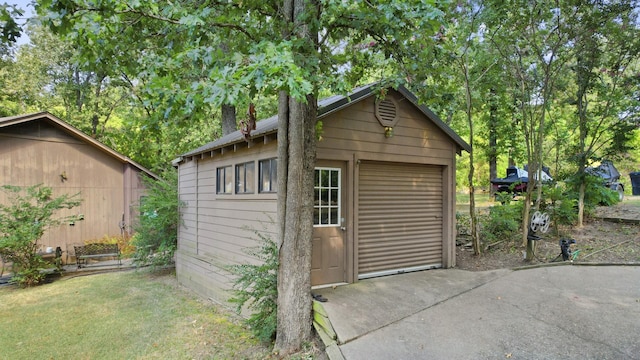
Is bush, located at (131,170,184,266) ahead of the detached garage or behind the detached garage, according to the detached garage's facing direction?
behind

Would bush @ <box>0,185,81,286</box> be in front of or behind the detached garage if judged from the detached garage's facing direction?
behind

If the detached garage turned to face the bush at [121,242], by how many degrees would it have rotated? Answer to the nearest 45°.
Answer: approximately 180°

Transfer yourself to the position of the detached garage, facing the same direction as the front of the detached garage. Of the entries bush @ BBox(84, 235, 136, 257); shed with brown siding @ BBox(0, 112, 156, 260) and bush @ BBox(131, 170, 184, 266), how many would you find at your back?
3

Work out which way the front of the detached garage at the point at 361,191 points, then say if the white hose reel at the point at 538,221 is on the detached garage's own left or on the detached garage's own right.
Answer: on the detached garage's own left

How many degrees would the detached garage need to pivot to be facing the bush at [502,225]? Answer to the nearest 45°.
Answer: approximately 90° to its left

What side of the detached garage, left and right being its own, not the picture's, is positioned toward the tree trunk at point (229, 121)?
back

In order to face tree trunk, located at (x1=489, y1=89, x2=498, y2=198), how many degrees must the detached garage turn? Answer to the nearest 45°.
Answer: approximately 90° to its left
